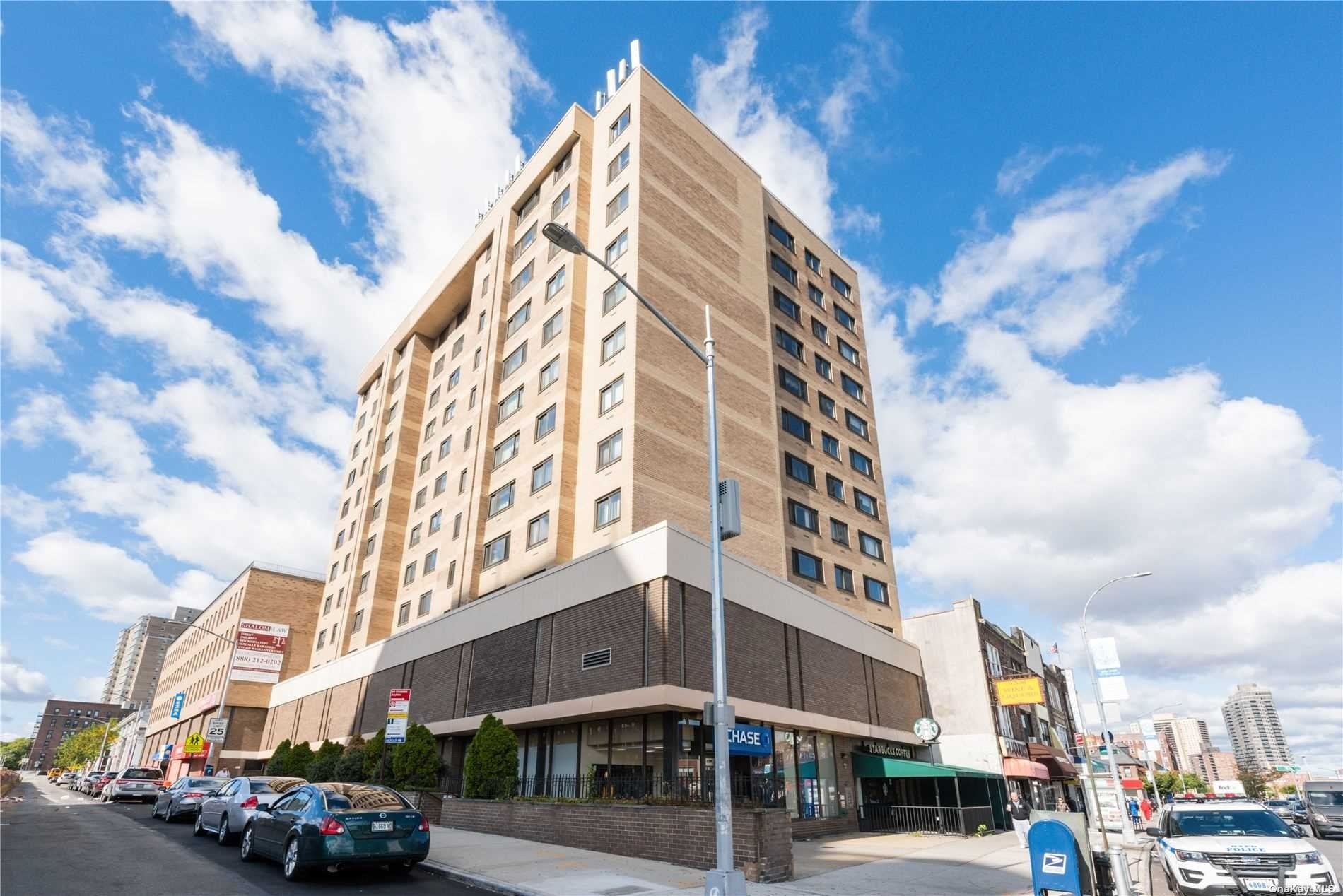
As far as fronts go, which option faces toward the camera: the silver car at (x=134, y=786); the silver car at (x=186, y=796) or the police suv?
the police suv

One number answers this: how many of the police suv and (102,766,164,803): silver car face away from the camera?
1

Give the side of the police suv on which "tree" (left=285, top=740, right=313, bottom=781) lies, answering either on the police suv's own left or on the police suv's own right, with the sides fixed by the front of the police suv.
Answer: on the police suv's own right

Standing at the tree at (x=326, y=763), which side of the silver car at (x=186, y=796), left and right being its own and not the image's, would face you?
right

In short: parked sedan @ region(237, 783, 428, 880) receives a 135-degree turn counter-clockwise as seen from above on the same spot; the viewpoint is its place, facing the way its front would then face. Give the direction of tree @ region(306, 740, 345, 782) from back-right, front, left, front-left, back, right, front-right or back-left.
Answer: back

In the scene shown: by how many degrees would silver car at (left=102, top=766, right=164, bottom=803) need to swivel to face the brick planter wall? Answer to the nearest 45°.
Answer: approximately 180°

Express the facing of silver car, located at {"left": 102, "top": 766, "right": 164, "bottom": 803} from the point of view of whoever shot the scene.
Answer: facing away from the viewer

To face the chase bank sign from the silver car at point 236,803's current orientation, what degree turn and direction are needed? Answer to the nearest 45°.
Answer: approximately 135° to its right

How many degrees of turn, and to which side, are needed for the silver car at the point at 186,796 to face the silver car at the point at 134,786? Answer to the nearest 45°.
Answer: approximately 45° to its right

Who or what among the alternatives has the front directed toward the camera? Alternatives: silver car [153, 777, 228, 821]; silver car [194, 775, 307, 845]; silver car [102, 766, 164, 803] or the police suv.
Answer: the police suv

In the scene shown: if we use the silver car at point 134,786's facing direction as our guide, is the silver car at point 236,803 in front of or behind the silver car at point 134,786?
behind

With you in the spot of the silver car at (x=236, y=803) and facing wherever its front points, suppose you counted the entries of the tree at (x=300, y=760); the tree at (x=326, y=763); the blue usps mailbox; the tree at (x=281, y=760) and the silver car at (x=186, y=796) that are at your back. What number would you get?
1

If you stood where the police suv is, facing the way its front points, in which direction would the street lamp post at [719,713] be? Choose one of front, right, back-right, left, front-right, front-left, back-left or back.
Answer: front-right

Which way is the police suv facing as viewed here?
toward the camera

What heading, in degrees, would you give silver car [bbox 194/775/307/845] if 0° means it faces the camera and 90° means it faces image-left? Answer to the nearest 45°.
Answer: approximately 135°
